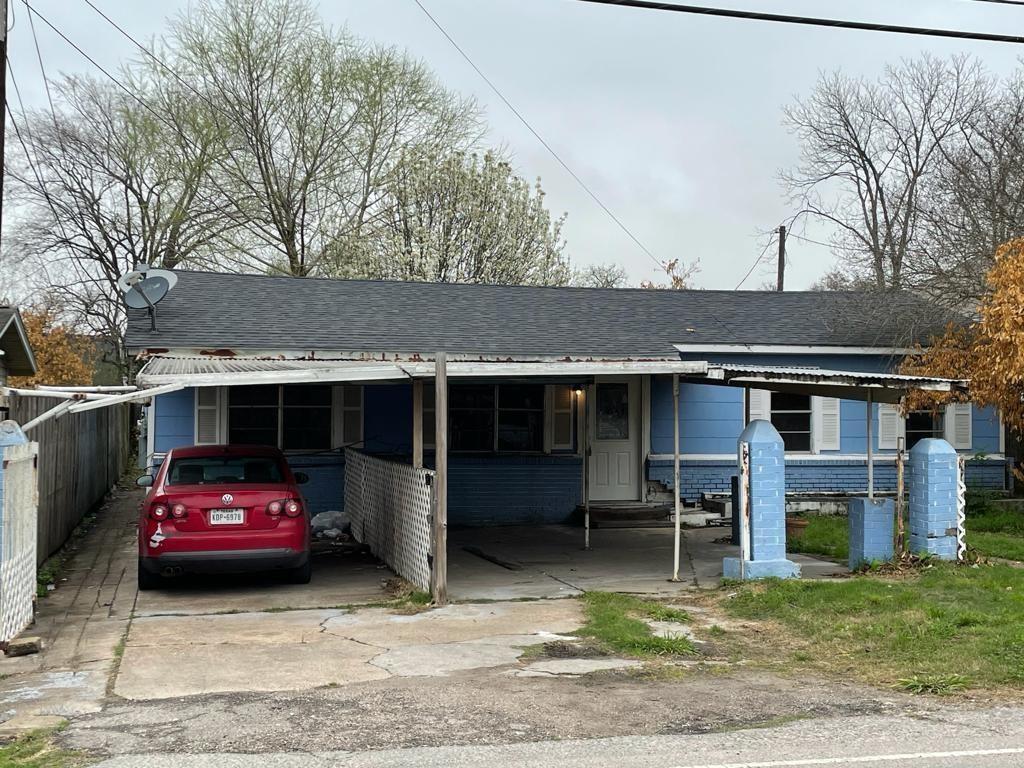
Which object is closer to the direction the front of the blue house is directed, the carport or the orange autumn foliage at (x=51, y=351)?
the carport

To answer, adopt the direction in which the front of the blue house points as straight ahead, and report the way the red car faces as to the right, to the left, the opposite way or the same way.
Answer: the opposite way

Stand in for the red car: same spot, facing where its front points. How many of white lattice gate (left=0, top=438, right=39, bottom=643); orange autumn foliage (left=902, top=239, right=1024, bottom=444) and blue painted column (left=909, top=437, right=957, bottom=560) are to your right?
2

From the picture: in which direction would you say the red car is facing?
away from the camera

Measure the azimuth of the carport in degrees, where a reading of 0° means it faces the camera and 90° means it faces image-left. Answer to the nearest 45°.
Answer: approximately 0°

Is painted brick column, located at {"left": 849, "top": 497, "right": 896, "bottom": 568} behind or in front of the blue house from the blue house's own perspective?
in front

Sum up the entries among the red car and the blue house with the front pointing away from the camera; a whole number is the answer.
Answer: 1

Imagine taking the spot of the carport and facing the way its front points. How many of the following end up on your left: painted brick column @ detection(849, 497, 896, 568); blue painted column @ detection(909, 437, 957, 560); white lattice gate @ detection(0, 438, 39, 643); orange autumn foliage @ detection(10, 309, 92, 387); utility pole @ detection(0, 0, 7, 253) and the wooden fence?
2

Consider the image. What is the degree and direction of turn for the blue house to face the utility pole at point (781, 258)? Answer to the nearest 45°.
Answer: approximately 180°

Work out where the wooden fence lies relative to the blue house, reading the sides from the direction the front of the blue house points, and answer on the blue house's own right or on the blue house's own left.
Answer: on the blue house's own right

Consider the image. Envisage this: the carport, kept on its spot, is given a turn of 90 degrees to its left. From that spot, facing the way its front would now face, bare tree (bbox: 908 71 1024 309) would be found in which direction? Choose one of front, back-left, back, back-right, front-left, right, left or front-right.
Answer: front-left
